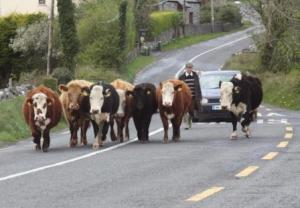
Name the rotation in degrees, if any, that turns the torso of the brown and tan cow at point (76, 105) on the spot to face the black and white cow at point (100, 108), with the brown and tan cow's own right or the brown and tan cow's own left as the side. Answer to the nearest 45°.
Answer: approximately 45° to the brown and tan cow's own left

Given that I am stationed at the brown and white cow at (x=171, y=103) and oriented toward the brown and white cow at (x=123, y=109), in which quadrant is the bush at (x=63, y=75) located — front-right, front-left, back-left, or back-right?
front-right

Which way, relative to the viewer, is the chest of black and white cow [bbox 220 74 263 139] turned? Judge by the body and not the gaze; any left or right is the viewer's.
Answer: facing the viewer and to the left of the viewer

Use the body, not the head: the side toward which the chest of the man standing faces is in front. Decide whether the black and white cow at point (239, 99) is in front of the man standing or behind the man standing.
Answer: in front

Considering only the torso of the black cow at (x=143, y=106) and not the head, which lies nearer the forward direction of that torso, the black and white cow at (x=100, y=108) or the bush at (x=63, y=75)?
the black and white cow

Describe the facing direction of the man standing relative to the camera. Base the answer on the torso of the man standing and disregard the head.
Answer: toward the camera

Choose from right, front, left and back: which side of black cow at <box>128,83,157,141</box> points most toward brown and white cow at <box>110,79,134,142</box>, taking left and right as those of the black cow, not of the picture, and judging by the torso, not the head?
right

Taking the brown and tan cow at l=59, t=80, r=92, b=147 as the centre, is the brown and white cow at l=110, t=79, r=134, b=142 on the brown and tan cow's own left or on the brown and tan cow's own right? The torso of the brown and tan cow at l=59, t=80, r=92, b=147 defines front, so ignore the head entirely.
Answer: on the brown and tan cow's own left

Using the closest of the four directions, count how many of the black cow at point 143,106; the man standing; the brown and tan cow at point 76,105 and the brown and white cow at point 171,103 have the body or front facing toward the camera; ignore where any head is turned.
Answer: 4

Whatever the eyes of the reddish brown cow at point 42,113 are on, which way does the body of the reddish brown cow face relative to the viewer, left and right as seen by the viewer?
facing the viewer

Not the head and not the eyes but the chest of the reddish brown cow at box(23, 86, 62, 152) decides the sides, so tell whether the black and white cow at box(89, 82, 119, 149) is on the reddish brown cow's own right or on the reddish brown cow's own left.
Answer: on the reddish brown cow's own left
